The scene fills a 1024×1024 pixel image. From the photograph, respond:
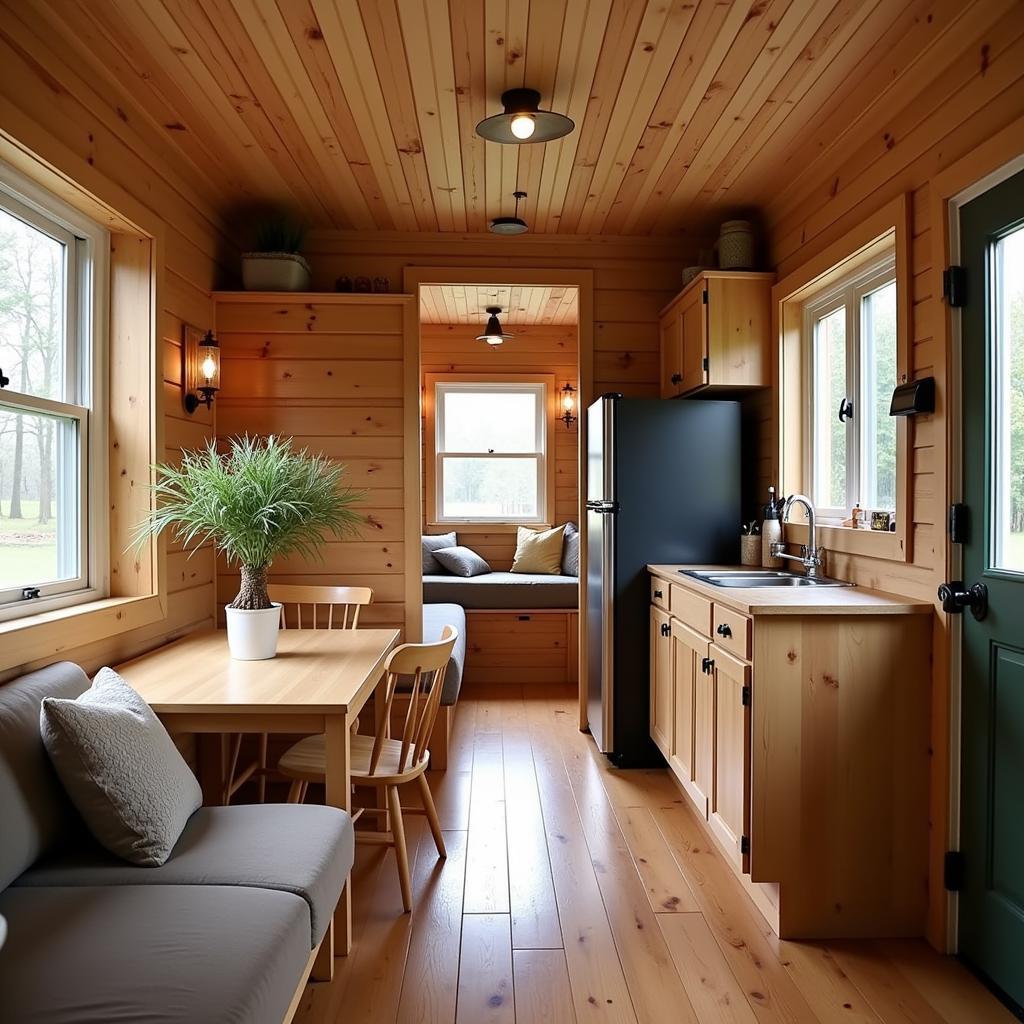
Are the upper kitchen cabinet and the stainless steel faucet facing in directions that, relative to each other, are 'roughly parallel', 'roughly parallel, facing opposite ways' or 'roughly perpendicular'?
roughly parallel

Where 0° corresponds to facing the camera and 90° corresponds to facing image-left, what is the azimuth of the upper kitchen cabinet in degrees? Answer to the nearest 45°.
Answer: approximately 90°

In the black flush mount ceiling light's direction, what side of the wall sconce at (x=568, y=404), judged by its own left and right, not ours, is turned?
front

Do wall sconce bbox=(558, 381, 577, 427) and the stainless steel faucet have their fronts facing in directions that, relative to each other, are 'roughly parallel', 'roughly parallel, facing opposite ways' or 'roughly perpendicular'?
roughly perpendicular

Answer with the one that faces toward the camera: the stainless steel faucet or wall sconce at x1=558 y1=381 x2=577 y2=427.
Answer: the wall sconce

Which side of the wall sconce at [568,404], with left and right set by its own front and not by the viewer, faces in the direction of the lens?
front

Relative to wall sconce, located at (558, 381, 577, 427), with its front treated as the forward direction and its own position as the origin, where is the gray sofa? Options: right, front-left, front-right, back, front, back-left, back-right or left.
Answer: front

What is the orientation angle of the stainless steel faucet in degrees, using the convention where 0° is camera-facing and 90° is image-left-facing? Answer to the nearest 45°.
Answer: approximately 90°

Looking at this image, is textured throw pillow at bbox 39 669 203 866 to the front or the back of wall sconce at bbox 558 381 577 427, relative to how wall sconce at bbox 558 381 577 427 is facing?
to the front
